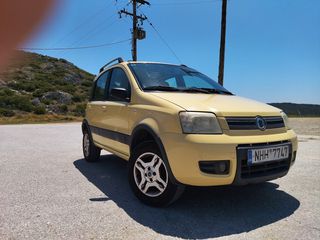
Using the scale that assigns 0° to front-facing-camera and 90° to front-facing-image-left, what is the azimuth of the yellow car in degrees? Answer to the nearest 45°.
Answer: approximately 315°

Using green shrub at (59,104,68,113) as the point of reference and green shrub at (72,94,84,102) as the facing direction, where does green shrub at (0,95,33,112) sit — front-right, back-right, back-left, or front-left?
back-left

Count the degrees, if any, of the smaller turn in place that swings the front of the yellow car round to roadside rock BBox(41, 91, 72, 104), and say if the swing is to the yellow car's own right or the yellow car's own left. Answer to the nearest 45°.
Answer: approximately 180°

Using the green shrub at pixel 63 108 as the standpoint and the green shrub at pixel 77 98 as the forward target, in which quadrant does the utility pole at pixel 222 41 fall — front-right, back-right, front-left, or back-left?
back-right

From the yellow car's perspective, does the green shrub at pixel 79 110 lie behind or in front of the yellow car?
behind

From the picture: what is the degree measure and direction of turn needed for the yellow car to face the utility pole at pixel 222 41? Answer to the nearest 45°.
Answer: approximately 135° to its left

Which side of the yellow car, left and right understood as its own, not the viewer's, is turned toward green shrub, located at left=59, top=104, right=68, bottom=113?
back

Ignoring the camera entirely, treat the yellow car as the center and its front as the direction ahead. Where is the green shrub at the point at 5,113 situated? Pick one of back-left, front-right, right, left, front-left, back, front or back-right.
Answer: back

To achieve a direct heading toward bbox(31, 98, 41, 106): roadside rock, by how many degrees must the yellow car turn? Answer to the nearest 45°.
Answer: approximately 180°
